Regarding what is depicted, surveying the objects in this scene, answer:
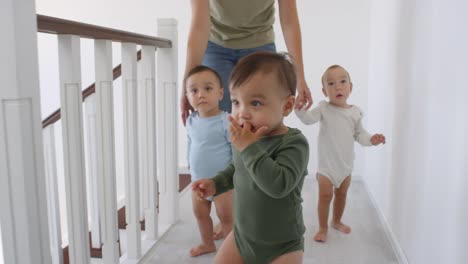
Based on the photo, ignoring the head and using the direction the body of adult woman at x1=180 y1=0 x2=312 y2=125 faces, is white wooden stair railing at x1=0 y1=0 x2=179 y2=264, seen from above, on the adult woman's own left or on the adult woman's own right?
on the adult woman's own right

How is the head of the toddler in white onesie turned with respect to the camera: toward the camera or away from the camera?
toward the camera

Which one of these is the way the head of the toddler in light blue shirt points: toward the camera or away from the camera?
toward the camera

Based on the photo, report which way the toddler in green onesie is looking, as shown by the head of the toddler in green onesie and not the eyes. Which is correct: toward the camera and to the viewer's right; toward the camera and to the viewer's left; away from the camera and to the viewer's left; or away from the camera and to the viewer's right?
toward the camera and to the viewer's left

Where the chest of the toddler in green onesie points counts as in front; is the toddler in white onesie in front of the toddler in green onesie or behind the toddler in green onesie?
behind

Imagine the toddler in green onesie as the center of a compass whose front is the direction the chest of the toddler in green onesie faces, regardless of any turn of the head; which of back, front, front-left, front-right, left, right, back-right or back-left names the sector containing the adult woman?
back-right

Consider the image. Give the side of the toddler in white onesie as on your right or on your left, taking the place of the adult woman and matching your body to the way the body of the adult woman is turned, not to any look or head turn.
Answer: on your left

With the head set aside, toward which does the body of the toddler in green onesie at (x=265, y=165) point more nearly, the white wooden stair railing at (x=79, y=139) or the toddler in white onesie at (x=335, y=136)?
the white wooden stair railing

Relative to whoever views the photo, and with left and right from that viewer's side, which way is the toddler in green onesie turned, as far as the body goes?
facing the viewer and to the left of the viewer

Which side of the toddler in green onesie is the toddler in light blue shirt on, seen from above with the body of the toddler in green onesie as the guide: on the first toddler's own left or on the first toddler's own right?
on the first toddler's own right

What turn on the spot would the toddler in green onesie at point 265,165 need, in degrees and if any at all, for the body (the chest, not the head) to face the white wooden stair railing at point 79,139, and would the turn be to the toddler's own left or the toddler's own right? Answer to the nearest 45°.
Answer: approximately 90° to the toddler's own right

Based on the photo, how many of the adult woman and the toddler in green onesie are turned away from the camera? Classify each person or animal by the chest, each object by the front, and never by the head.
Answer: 0

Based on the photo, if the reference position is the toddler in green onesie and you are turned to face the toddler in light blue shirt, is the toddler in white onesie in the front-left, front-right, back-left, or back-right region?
front-right

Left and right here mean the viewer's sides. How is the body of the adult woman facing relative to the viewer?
facing the viewer
